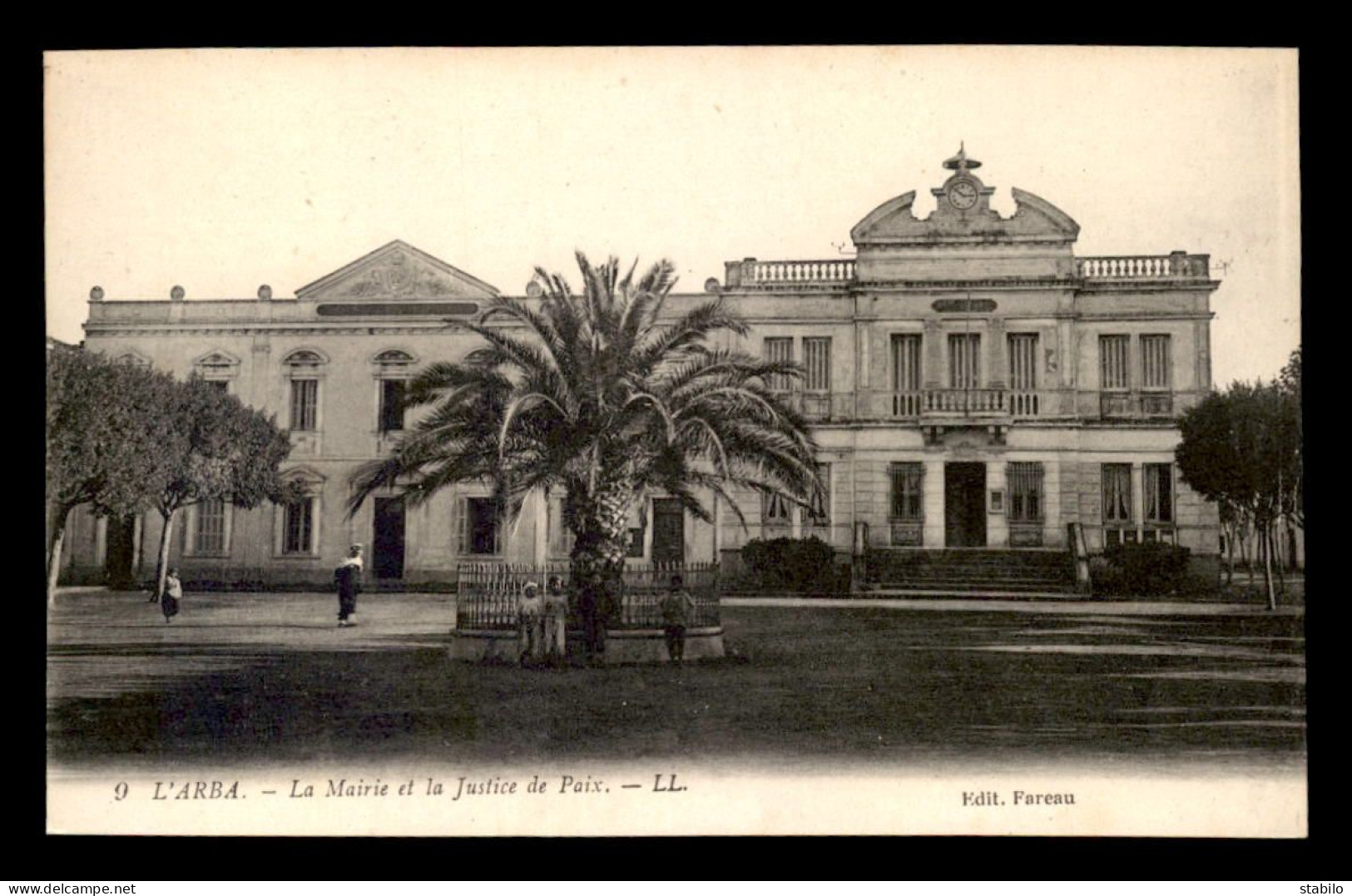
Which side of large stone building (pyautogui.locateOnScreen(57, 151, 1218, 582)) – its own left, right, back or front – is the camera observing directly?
front

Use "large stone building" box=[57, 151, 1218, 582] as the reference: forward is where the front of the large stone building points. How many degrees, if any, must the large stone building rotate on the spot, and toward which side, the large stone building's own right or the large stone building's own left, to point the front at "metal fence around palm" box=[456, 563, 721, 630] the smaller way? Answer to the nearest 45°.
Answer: approximately 45° to the large stone building's own right

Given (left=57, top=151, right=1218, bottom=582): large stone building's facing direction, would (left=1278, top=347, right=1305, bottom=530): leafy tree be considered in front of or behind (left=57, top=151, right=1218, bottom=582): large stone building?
in front

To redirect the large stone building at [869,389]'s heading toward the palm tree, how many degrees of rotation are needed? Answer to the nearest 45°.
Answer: approximately 45° to its right

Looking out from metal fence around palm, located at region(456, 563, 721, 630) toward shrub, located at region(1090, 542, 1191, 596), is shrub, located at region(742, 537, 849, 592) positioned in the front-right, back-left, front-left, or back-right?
front-left

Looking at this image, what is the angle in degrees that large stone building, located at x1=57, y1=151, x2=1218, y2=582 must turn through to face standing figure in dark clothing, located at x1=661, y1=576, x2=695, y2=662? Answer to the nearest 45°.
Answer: approximately 45° to its right

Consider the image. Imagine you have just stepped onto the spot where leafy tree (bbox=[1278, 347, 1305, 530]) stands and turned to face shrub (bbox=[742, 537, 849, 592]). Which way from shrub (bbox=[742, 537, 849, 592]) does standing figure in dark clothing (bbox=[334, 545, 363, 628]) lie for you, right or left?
left

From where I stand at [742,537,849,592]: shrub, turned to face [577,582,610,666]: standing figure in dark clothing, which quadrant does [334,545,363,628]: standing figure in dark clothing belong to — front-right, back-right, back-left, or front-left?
front-right

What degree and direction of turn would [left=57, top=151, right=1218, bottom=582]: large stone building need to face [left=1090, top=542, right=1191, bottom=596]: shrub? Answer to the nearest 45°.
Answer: approximately 90° to its left
